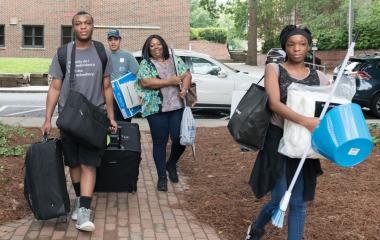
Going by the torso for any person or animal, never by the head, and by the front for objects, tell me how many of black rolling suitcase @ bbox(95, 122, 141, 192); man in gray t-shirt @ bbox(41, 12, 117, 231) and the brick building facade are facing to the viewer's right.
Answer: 0

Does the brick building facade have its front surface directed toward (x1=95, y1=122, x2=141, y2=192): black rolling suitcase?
yes

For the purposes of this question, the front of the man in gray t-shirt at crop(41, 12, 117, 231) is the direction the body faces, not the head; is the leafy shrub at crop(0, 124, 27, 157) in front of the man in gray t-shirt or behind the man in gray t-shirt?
behind

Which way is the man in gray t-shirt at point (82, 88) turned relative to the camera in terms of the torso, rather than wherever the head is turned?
toward the camera

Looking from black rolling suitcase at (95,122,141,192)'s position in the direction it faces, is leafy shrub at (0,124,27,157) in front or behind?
behind

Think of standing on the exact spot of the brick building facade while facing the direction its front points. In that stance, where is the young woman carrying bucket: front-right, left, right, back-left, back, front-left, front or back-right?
front

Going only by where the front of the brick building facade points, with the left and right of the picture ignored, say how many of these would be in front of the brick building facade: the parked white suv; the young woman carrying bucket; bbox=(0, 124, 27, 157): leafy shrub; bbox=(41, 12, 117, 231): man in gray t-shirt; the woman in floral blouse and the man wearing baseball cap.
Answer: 6

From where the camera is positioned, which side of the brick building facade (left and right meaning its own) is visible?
front

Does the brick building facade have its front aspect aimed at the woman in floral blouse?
yes
